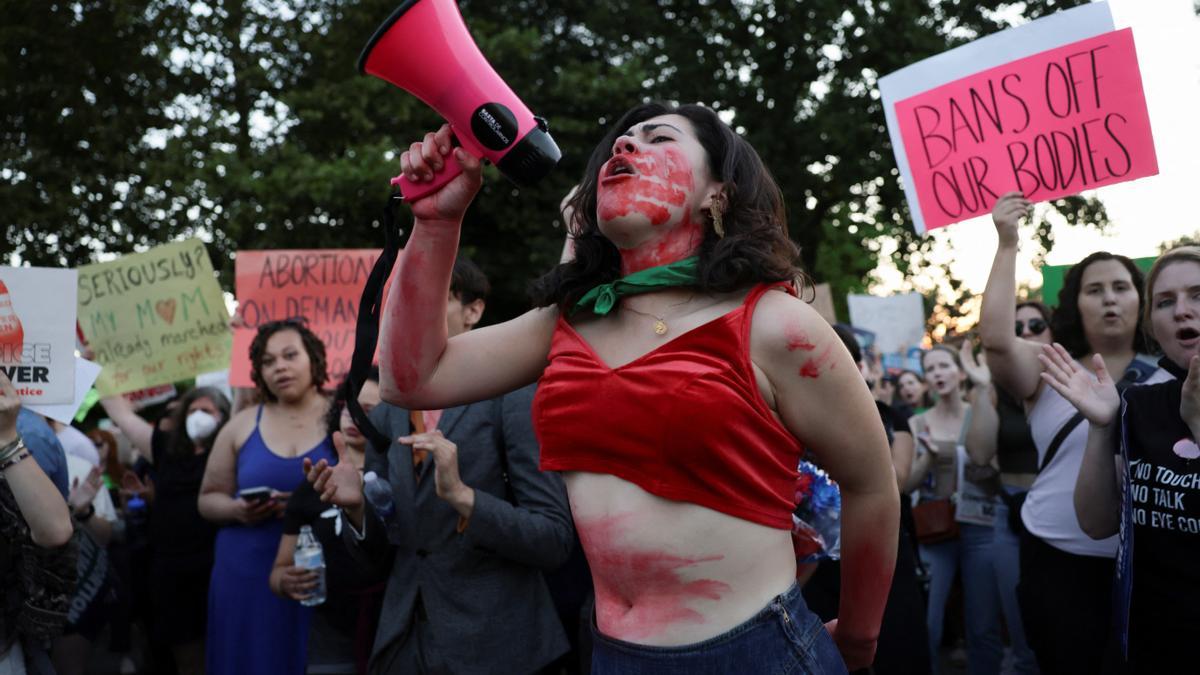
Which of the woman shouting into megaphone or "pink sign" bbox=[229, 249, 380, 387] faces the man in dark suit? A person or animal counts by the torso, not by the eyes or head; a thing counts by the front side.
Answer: the pink sign

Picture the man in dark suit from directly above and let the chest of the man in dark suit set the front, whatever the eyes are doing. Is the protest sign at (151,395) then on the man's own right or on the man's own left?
on the man's own right

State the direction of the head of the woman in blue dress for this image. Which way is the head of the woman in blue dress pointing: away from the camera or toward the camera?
toward the camera

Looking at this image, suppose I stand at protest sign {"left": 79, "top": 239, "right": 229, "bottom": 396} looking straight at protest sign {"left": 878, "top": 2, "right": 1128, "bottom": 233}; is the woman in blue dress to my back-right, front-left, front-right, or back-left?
front-right

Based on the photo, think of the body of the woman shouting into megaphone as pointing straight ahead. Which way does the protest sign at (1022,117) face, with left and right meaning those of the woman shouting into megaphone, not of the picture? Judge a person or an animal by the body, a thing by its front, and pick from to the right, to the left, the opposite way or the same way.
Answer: the same way

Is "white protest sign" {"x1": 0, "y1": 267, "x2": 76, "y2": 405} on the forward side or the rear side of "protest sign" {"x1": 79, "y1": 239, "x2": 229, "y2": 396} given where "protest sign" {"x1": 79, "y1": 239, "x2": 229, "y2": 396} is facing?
on the forward side

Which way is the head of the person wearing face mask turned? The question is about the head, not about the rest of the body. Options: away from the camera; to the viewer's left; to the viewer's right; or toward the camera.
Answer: toward the camera

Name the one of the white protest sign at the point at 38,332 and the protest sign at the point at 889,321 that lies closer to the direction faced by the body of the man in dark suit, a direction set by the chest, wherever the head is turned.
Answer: the white protest sign

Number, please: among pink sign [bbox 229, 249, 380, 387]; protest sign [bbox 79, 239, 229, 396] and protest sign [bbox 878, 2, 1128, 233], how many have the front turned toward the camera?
3

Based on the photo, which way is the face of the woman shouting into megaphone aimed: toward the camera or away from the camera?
toward the camera

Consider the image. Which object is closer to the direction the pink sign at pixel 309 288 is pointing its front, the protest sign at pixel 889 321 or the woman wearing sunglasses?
the woman wearing sunglasses

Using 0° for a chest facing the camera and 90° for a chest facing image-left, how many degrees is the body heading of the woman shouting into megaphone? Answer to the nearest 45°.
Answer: approximately 45°

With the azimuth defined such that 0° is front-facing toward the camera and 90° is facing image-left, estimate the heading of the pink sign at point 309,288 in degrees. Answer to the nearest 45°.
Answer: approximately 0°

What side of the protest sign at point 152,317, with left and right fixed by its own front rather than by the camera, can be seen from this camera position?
front

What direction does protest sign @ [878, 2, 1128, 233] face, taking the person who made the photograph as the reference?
facing the viewer
